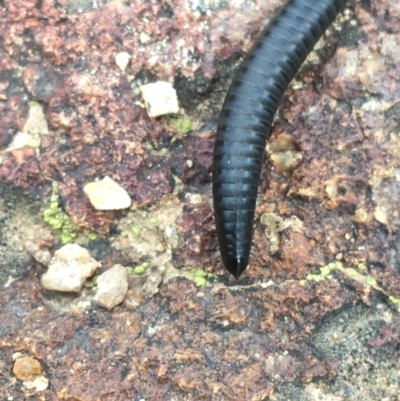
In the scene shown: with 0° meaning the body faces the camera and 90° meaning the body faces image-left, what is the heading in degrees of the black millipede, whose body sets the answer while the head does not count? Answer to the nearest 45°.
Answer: approximately 225°

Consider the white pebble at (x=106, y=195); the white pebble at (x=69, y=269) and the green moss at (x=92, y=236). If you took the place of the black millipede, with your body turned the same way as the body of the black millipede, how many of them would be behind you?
3

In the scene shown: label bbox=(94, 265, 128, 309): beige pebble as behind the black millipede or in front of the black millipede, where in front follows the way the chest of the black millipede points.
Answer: behind

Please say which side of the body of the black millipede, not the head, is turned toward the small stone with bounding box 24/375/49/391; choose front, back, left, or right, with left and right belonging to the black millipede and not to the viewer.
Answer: back

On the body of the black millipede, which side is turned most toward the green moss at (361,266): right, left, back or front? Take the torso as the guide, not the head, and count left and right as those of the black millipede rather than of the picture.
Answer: right

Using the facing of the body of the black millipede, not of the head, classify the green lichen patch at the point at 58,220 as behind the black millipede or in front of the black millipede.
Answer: behind
